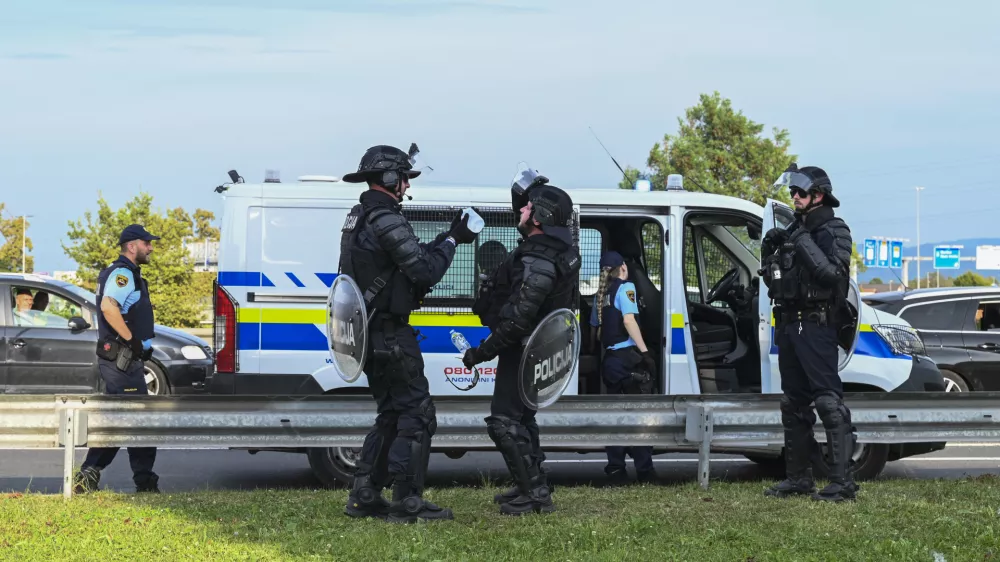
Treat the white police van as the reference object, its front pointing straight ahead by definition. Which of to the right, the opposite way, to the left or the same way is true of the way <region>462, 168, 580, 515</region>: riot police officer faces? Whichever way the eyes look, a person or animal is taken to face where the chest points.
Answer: the opposite way

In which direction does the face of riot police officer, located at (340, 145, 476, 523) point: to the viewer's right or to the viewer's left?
to the viewer's right

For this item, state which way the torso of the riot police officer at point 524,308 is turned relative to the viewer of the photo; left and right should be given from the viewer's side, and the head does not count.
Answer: facing to the left of the viewer

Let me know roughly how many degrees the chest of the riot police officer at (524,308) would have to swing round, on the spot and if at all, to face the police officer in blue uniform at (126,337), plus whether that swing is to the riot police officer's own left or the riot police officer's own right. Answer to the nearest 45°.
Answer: approximately 45° to the riot police officer's own right

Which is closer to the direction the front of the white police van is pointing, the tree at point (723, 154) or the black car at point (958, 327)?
the black car

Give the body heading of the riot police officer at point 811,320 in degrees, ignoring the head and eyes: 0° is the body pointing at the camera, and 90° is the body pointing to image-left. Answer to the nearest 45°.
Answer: approximately 45°

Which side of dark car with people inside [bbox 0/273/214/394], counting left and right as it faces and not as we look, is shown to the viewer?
right

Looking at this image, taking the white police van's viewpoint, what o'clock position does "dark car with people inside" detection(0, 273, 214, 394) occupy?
The dark car with people inside is roughly at 7 o'clock from the white police van.

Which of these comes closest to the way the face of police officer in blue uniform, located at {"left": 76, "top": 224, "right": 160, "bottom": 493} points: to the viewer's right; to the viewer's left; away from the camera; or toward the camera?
to the viewer's right
